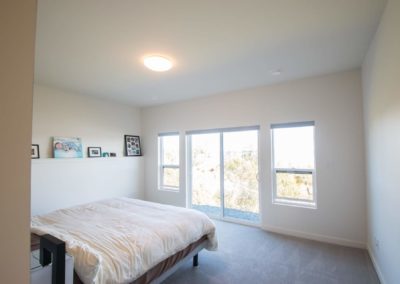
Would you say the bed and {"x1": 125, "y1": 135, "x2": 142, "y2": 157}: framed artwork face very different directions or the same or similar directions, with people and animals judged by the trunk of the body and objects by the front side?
same or similar directions

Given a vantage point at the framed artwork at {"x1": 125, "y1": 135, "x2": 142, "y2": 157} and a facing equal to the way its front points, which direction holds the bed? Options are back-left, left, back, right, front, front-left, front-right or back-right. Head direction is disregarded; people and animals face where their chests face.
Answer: front-right

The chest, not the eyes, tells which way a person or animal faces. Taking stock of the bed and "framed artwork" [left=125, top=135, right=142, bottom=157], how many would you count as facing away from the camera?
0

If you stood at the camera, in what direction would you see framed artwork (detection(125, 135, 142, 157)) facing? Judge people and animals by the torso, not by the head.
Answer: facing the viewer and to the right of the viewer

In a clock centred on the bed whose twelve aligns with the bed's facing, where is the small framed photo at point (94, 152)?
The small framed photo is roughly at 7 o'clock from the bed.

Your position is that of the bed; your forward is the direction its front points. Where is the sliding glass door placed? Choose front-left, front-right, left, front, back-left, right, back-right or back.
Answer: left

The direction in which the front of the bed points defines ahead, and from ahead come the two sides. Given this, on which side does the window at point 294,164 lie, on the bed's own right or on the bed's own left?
on the bed's own left

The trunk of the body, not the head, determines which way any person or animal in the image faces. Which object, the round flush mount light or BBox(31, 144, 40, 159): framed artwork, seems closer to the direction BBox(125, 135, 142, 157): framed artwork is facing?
the round flush mount light

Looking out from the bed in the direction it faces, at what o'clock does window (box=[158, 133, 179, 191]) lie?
The window is roughly at 8 o'clock from the bed.

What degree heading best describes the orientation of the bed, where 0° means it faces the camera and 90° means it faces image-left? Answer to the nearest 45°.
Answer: approximately 315°
